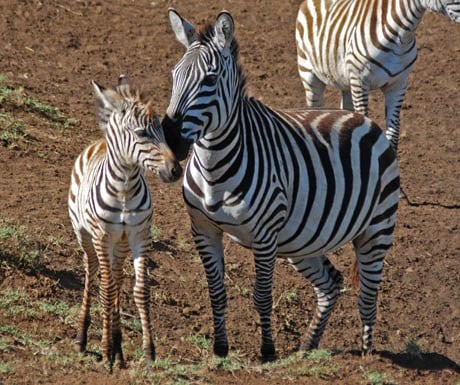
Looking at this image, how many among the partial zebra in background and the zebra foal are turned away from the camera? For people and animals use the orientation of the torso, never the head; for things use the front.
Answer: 0

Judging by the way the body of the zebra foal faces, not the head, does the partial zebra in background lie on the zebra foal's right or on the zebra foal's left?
on the zebra foal's left

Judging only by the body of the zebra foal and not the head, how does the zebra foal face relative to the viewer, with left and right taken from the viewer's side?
facing the viewer and to the right of the viewer

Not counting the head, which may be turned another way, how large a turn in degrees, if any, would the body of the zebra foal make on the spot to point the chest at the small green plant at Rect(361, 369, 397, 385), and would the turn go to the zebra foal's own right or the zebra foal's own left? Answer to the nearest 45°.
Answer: approximately 45° to the zebra foal's own left
